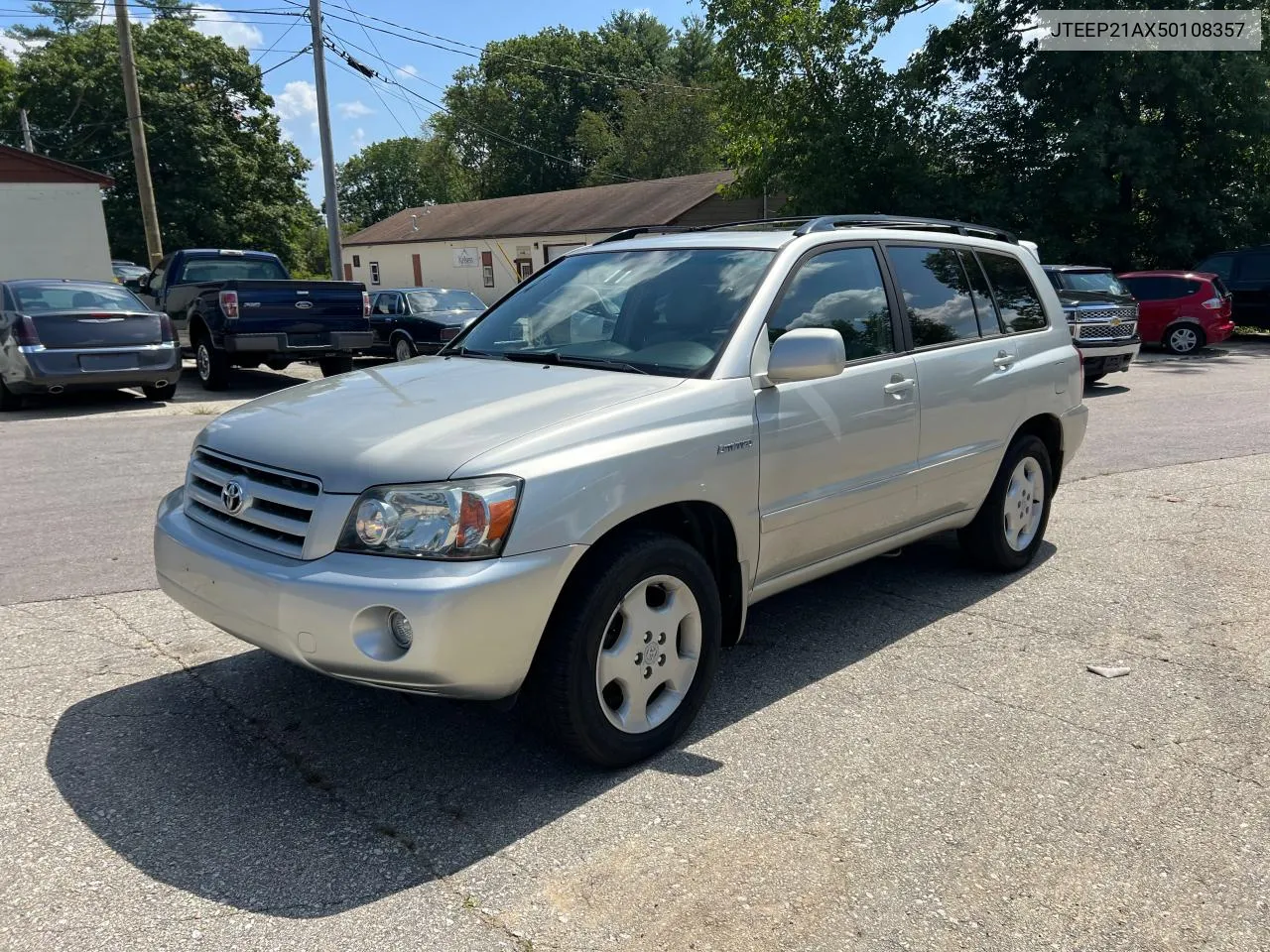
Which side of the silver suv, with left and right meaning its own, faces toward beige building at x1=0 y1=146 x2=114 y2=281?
right

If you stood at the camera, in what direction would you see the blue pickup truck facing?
facing away from the viewer and to the left of the viewer

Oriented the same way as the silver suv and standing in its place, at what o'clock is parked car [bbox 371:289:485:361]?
The parked car is roughly at 4 o'clock from the silver suv.

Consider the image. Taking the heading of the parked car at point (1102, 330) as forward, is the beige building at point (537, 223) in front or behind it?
behind

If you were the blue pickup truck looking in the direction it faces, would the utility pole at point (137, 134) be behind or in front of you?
in front

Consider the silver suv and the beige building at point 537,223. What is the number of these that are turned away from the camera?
0

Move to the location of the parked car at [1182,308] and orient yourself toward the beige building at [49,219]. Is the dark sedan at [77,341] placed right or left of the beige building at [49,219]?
left

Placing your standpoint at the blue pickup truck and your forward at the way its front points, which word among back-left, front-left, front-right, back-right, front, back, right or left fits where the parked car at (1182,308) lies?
back-right

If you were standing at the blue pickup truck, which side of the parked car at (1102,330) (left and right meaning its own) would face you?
right

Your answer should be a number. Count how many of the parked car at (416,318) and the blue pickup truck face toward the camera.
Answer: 0

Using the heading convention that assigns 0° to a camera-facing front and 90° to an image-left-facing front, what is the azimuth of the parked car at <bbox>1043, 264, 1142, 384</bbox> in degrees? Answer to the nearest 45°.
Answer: approximately 315°
